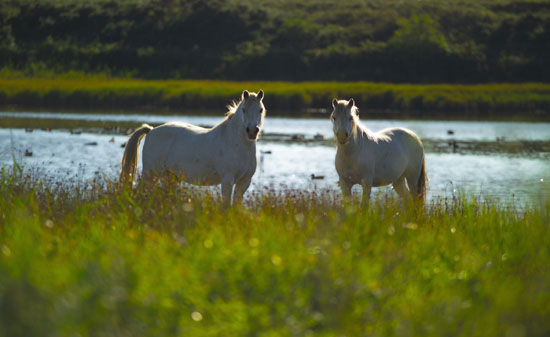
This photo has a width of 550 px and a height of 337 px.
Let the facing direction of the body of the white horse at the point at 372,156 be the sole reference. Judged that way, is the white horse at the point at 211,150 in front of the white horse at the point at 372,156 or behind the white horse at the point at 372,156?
in front

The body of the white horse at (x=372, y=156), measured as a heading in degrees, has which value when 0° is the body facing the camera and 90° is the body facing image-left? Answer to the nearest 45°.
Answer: approximately 45°

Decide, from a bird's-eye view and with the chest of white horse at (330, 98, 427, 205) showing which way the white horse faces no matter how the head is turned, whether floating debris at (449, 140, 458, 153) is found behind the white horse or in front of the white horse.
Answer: behind

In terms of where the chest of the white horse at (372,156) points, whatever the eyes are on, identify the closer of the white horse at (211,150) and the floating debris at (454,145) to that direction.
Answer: the white horse
